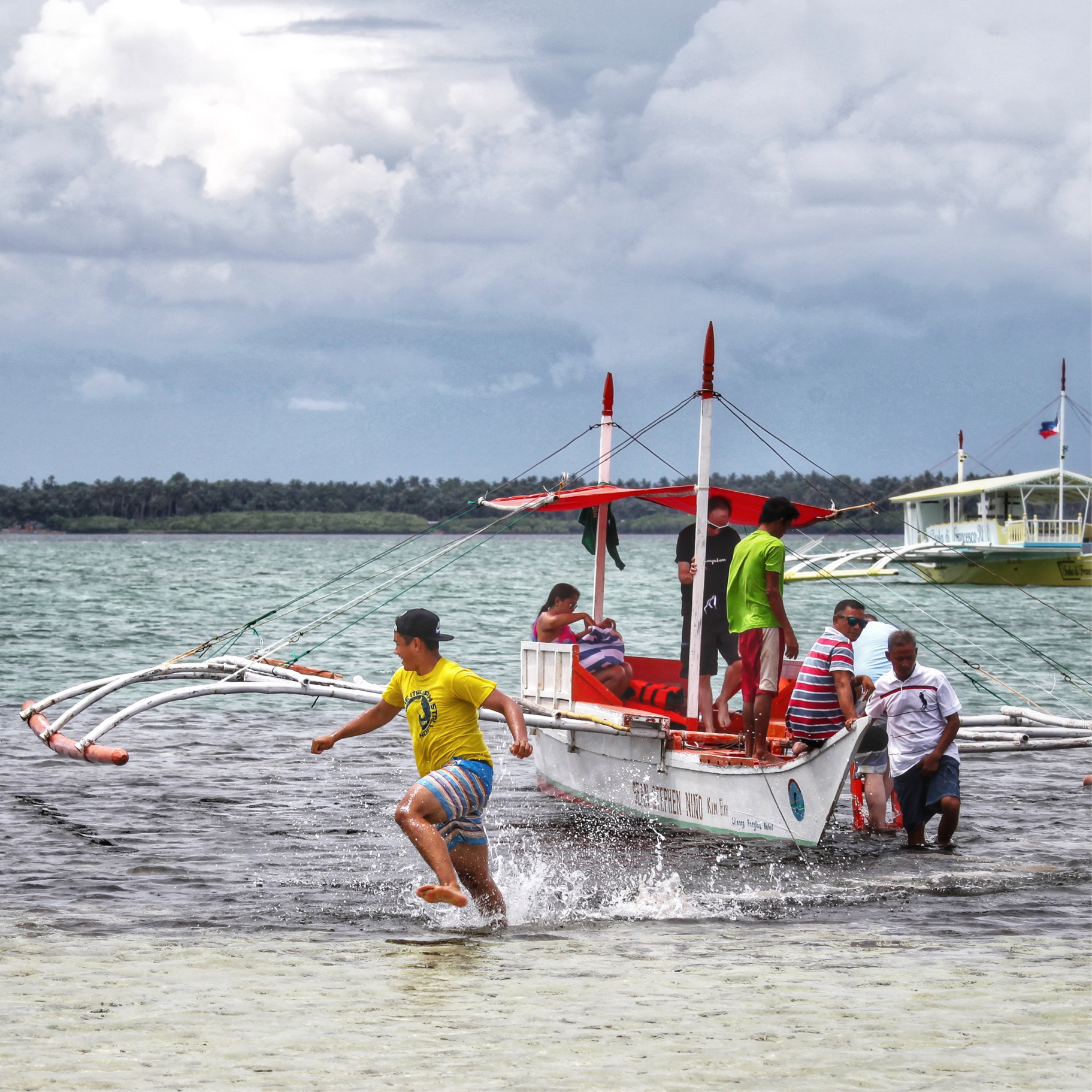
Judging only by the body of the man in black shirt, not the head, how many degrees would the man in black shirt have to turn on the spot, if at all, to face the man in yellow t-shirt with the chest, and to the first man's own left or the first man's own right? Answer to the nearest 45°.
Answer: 0° — they already face them

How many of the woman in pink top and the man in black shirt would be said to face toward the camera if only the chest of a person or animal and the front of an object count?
1

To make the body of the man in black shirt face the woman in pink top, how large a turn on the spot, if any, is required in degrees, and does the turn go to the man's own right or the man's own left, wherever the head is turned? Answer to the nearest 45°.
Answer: approximately 90° to the man's own right

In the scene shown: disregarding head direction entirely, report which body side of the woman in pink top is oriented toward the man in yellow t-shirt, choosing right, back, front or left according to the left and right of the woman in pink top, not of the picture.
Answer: right

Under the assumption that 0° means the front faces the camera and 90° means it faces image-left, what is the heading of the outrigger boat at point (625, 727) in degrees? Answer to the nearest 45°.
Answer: approximately 315°

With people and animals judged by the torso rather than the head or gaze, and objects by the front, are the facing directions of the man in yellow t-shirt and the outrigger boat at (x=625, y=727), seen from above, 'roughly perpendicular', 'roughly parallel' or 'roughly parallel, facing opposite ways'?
roughly perpendicular

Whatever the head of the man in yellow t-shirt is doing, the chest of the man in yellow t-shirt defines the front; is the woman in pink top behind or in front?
behind

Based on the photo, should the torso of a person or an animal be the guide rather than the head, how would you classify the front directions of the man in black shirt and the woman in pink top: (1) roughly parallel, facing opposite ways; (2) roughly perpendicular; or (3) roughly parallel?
roughly perpendicular

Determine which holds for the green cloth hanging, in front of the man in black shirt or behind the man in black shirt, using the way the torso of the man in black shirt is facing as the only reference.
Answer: behind

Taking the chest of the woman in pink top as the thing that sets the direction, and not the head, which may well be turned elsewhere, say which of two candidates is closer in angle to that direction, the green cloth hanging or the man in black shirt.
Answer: the man in black shirt

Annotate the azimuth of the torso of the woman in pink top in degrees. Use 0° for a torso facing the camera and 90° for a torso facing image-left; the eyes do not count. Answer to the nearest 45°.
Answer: approximately 270°

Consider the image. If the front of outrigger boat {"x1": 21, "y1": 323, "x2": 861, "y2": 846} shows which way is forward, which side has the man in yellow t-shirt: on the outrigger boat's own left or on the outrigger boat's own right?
on the outrigger boat's own right
